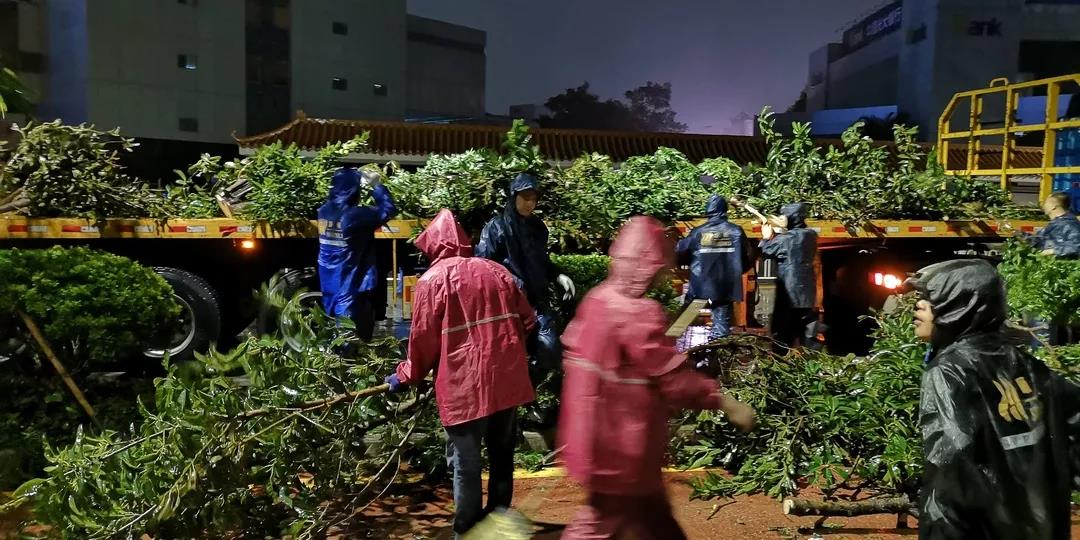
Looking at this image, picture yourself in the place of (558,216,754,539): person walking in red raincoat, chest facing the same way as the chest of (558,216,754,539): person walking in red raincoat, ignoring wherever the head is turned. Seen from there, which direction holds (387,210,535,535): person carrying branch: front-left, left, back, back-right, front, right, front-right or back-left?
left

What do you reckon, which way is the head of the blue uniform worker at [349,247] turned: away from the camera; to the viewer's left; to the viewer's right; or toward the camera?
away from the camera

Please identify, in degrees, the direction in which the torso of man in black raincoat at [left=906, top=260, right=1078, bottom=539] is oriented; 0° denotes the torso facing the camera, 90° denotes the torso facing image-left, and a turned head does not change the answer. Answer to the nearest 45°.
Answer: approximately 135°

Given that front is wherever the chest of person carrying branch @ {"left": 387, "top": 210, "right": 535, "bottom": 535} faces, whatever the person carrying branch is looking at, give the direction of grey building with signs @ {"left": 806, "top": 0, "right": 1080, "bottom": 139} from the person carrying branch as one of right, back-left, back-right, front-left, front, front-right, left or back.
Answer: right

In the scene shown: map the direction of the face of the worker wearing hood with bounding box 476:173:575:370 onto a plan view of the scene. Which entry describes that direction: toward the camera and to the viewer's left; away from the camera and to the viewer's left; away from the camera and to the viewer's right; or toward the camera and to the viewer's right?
toward the camera and to the viewer's right

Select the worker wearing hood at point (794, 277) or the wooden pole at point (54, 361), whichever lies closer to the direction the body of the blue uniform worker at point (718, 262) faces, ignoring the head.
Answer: the worker wearing hood

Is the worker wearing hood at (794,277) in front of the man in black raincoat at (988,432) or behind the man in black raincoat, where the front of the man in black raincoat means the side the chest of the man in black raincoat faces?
in front

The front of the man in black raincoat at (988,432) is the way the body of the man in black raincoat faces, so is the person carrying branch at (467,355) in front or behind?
in front

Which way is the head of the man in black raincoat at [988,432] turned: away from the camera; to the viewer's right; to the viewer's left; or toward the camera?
to the viewer's left
